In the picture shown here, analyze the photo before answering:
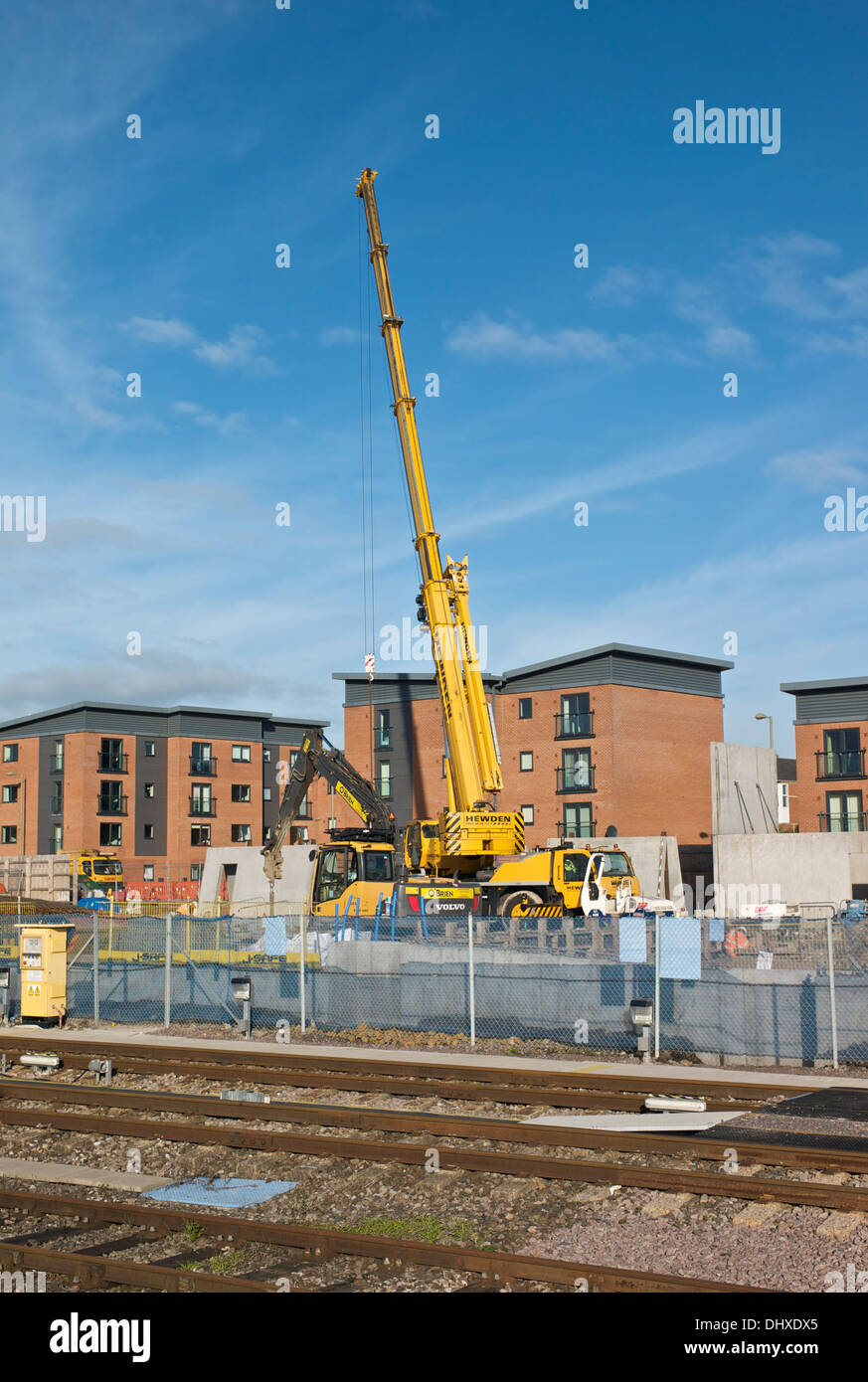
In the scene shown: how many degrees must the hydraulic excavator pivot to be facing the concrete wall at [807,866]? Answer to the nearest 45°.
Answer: approximately 135° to its right

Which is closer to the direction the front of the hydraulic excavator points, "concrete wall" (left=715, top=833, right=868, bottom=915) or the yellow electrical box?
the yellow electrical box

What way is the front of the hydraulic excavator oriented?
to the viewer's left

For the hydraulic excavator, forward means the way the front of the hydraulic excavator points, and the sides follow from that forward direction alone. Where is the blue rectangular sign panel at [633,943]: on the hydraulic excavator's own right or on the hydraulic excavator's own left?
on the hydraulic excavator's own left

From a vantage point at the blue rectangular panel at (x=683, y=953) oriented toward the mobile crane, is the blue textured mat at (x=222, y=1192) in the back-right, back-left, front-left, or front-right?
back-left

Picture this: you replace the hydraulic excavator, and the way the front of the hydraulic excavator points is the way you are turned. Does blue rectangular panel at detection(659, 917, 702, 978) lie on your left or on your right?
on your left

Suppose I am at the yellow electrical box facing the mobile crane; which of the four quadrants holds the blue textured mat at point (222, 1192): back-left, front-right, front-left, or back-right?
back-right

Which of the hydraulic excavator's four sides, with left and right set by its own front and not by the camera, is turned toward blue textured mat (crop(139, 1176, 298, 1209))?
left

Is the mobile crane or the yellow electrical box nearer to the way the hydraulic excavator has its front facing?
the yellow electrical box
